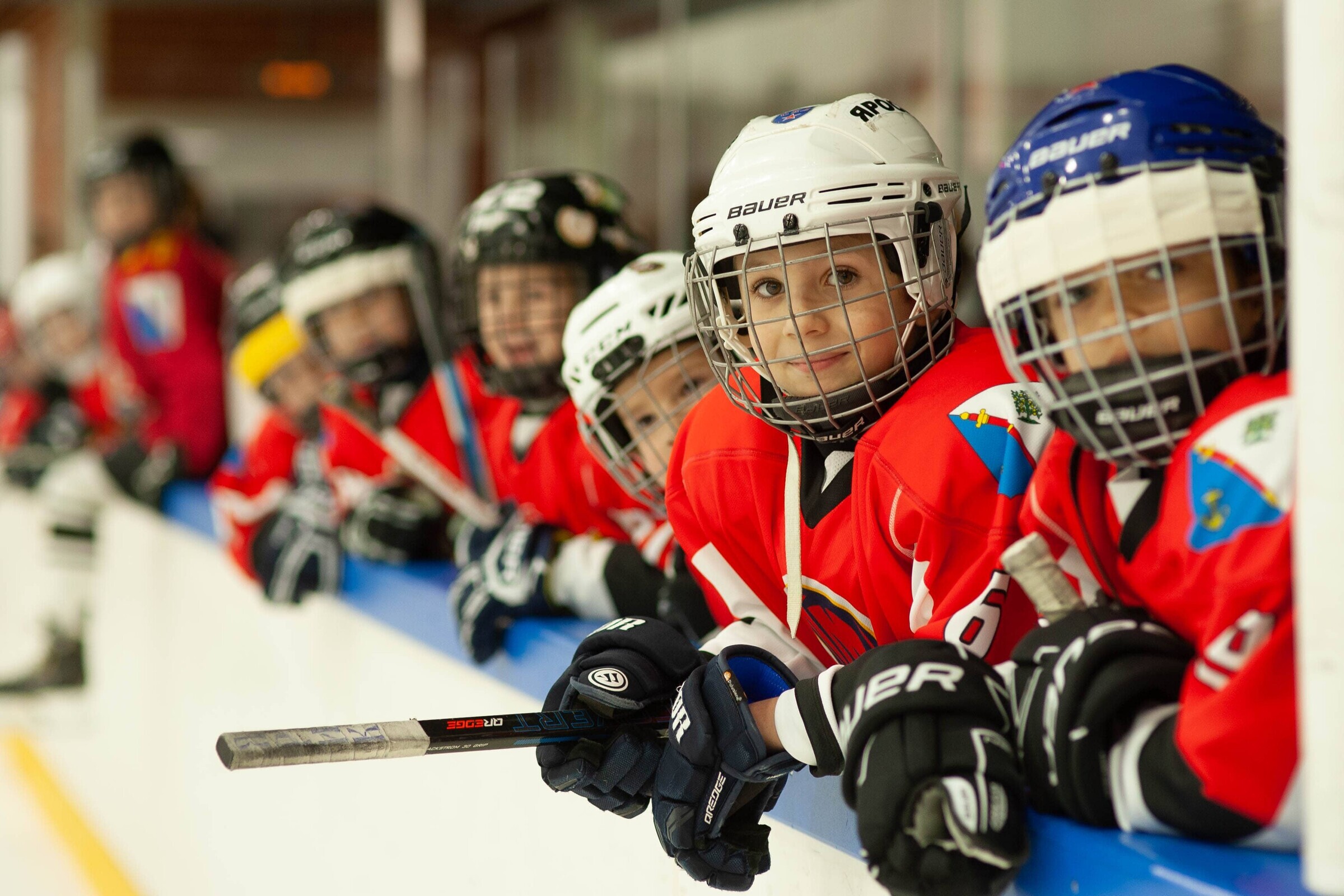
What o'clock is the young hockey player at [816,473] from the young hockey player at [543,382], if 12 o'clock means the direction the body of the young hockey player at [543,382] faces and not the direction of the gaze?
the young hockey player at [816,473] is roughly at 10 o'clock from the young hockey player at [543,382].

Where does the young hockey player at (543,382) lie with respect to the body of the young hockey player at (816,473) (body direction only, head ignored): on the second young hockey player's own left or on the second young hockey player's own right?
on the second young hockey player's own right

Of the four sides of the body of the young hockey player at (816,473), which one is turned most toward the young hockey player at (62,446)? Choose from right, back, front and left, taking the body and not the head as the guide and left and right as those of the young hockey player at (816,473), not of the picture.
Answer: right

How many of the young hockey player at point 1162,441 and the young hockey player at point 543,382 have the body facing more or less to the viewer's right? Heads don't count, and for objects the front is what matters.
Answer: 0

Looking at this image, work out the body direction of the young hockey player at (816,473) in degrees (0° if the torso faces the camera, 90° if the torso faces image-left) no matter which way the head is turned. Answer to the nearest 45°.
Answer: approximately 45°

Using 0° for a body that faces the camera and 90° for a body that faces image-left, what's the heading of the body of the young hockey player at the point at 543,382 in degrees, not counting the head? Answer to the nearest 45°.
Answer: approximately 45°

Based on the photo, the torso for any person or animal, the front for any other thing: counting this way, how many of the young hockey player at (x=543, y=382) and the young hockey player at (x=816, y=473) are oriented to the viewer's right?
0
